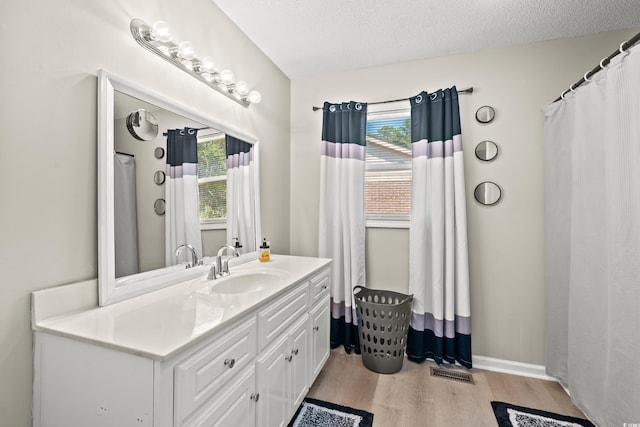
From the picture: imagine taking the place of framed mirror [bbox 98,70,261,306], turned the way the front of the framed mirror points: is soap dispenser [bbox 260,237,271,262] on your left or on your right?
on your left

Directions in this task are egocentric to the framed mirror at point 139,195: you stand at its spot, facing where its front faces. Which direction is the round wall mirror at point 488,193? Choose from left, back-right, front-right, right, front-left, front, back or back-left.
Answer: front-left

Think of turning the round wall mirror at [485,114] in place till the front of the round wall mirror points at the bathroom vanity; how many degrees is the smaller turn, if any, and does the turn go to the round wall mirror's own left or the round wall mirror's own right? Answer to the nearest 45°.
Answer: approximately 45° to the round wall mirror's own right

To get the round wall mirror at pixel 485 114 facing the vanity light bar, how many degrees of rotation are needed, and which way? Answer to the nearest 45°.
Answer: approximately 45° to its right

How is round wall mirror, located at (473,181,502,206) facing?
toward the camera

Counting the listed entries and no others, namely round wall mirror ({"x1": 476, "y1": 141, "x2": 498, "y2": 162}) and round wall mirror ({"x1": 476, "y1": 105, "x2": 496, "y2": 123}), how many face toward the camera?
2

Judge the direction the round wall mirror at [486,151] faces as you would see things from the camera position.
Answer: facing the viewer

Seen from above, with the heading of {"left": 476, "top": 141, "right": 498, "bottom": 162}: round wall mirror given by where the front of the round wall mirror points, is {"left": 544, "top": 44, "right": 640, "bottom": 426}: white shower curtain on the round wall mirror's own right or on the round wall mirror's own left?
on the round wall mirror's own left

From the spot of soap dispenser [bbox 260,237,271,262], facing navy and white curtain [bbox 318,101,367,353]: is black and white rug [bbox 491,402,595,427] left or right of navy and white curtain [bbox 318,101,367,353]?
right

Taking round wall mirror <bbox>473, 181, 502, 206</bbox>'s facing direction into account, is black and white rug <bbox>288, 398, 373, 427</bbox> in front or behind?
in front

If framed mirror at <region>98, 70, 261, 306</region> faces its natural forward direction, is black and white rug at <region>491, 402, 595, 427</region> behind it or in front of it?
in front

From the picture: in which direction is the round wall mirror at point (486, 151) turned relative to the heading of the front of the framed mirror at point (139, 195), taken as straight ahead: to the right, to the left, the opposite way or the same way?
to the right

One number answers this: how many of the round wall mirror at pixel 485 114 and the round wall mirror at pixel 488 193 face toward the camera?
2

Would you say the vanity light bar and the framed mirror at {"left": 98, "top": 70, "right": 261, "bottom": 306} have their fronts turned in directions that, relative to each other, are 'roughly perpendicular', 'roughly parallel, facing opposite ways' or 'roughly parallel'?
roughly parallel
